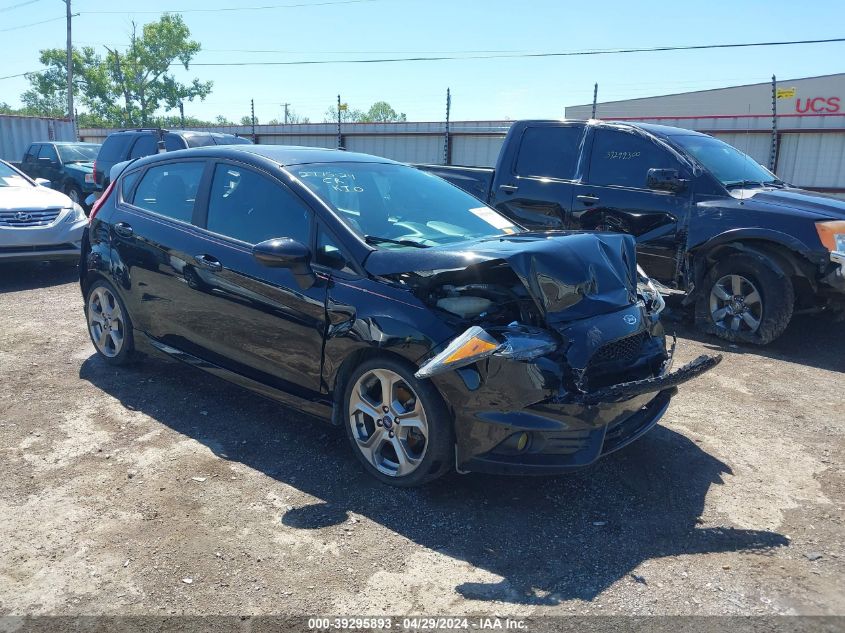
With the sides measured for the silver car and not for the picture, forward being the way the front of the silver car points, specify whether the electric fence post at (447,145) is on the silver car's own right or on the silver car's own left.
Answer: on the silver car's own left

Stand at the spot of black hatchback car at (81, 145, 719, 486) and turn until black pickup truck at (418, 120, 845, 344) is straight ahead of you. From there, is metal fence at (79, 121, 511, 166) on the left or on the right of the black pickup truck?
left

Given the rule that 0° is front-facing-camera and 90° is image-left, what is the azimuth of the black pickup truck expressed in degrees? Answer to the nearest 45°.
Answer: approximately 315°

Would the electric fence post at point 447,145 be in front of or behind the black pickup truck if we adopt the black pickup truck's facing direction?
behind

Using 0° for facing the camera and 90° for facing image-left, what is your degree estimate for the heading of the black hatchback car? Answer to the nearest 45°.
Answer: approximately 315°

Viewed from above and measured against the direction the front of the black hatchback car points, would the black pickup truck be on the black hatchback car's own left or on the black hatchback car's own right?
on the black hatchback car's own left

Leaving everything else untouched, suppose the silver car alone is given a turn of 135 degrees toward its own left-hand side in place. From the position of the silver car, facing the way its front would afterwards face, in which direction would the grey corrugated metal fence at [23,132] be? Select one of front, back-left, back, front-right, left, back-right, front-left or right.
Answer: front

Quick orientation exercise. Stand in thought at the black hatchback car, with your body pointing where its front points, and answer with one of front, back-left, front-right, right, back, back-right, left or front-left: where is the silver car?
back

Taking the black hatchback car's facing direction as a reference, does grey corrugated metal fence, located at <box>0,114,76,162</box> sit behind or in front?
behind

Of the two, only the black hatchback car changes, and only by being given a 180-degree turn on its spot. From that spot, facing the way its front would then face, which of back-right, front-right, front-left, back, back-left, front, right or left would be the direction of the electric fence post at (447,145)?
front-right

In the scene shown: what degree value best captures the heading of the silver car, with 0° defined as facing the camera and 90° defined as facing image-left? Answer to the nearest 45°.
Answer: approximately 315°
